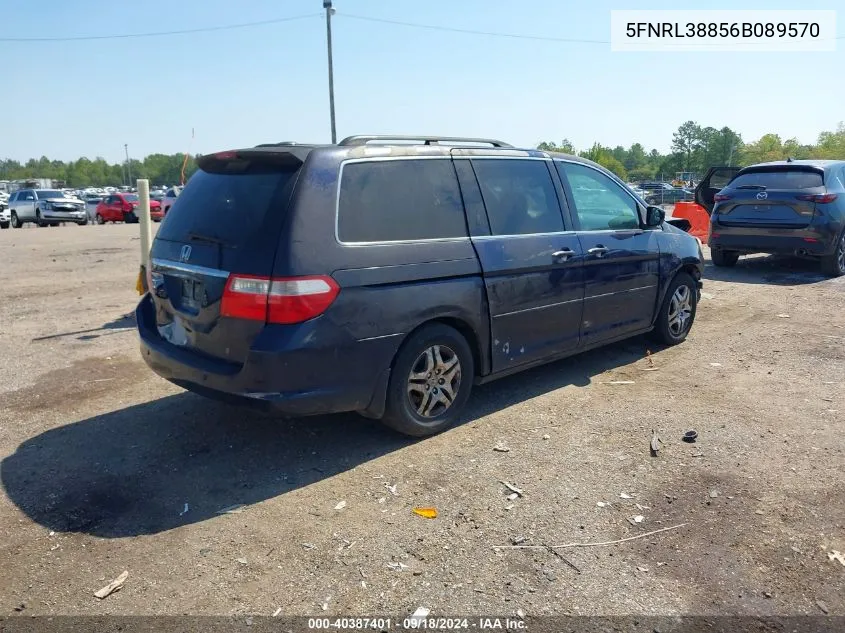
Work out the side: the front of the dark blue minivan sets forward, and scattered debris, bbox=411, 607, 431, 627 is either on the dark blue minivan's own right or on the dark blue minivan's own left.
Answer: on the dark blue minivan's own right

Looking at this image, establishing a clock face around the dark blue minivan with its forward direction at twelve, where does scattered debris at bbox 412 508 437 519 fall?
The scattered debris is roughly at 4 o'clock from the dark blue minivan.

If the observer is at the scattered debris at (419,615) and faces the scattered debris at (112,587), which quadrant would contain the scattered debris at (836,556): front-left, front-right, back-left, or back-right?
back-right

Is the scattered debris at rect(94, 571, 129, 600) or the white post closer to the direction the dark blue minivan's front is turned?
the white post

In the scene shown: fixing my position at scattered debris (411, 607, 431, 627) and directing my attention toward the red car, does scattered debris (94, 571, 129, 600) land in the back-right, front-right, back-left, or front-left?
front-left

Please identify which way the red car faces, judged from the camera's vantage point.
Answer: facing the viewer and to the right of the viewer

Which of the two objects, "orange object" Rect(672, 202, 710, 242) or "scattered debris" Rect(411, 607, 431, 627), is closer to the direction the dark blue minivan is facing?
the orange object

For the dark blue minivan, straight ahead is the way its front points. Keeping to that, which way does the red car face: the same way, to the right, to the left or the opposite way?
to the right

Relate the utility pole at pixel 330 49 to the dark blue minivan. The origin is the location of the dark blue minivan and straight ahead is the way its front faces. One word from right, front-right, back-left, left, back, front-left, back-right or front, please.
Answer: front-left

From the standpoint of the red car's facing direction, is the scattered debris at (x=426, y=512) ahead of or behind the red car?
ahead

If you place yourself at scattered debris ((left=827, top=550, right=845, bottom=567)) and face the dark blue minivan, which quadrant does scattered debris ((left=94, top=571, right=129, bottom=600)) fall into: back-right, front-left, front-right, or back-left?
front-left

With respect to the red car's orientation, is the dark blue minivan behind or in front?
in front

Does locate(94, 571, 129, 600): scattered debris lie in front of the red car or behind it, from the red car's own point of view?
in front

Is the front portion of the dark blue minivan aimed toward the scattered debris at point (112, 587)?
no

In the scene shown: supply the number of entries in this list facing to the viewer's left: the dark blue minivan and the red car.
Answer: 0

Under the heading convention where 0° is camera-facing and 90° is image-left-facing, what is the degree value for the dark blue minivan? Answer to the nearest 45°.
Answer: approximately 225°

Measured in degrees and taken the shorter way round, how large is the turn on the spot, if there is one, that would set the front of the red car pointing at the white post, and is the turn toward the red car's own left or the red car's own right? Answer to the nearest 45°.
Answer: approximately 45° to the red car's own right

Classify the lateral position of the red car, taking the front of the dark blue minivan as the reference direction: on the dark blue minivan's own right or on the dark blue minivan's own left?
on the dark blue minivan's own left
